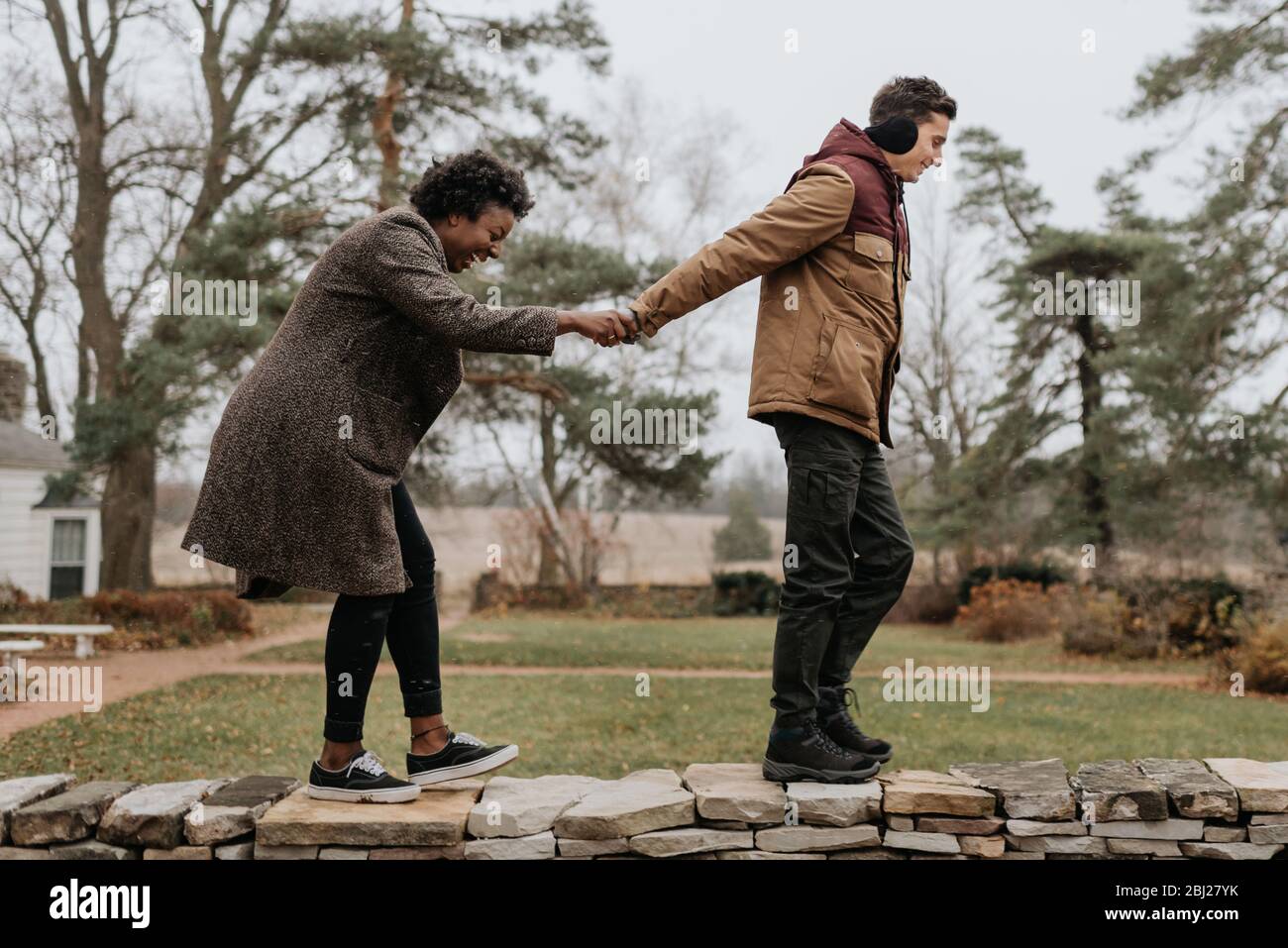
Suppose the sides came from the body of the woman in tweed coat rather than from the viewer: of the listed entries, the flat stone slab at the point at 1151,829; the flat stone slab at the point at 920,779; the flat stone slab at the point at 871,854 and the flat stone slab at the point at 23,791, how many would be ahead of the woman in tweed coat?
3

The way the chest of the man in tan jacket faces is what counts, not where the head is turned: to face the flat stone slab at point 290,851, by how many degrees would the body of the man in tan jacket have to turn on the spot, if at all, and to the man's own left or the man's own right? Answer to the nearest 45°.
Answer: approximately 180°

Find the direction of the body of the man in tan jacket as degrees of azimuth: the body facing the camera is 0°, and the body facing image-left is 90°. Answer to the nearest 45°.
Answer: approximately 270°

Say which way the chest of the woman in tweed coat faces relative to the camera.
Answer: to the viewer's right

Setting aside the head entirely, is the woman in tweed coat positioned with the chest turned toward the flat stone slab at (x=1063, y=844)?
yes

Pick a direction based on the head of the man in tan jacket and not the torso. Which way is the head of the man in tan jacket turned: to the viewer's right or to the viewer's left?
to the viewer's right
